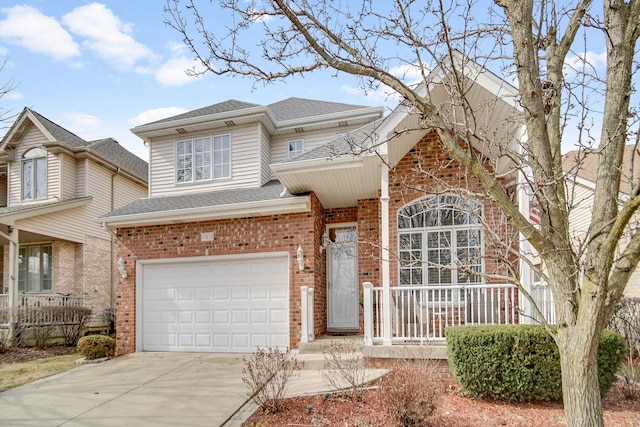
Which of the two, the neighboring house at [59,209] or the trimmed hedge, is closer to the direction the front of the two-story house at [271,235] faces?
the trimmed hedge

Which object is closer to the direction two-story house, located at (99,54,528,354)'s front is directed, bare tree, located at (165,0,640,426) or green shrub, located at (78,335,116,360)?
the bare tree

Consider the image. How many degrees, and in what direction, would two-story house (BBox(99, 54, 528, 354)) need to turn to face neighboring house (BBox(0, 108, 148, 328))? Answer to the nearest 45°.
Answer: approximately 135° to its right

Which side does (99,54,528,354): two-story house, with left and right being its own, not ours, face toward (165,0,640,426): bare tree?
front

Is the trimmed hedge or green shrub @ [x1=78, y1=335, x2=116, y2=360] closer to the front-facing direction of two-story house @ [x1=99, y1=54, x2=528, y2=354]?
the trimmed hedge

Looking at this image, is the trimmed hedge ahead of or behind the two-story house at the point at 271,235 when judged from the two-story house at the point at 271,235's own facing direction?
ahead

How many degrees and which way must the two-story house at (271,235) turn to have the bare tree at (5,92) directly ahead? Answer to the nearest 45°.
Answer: approximately 45° to its right

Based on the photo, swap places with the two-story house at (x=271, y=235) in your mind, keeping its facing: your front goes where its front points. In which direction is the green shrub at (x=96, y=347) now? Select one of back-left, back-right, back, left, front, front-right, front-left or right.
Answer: right

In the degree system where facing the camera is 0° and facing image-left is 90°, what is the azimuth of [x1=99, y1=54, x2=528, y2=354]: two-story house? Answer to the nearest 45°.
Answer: approximately 0°
